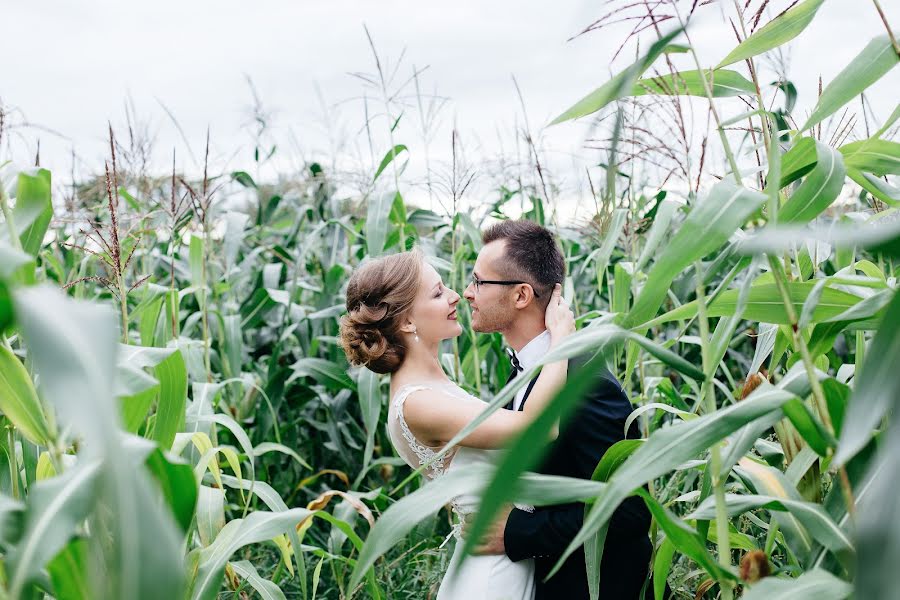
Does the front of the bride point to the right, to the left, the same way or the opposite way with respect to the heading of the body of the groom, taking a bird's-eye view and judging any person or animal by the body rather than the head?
the opposite way

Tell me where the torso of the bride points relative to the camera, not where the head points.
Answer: to the viewer's right

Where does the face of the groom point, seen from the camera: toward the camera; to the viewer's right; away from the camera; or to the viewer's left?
to the viewer's left

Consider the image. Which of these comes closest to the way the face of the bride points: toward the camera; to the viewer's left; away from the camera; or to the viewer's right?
to the viewer's right

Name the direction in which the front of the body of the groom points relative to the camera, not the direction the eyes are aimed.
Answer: to the viewer's left

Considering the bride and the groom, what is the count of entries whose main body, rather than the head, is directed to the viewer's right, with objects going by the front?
1

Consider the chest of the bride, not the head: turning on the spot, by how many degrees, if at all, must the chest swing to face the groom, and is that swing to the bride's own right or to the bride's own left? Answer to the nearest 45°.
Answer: approximately 45° to the bride's own right

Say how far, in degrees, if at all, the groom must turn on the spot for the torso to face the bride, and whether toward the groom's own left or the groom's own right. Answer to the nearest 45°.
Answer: approximately 45° to the groom's own right
